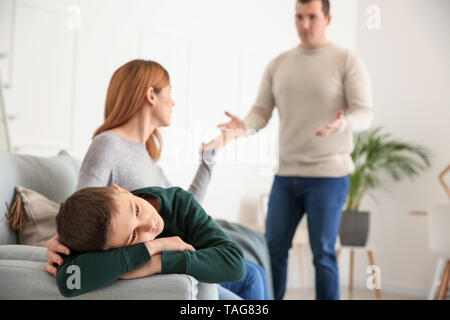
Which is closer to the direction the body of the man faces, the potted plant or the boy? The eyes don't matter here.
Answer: the boy

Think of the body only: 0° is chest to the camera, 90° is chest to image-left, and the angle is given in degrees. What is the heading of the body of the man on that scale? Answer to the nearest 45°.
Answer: approximately 45°

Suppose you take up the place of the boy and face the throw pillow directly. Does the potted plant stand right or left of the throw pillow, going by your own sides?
right

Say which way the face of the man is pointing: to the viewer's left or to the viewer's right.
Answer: to the viewer's left

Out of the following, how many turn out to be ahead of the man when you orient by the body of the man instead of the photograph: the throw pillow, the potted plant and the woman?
2

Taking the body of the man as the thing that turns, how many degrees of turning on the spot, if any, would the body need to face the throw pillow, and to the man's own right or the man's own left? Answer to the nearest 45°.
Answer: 0° — they already face it

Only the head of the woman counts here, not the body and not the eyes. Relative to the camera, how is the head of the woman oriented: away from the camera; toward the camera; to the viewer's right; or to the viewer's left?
to the viewer's right

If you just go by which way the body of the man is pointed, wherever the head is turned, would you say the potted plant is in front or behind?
behind

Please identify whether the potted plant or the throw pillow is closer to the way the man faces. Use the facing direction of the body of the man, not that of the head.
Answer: the throw pillow

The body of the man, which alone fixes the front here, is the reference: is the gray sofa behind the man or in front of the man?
in front

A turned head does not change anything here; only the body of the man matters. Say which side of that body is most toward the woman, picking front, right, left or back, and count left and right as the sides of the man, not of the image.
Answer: front
